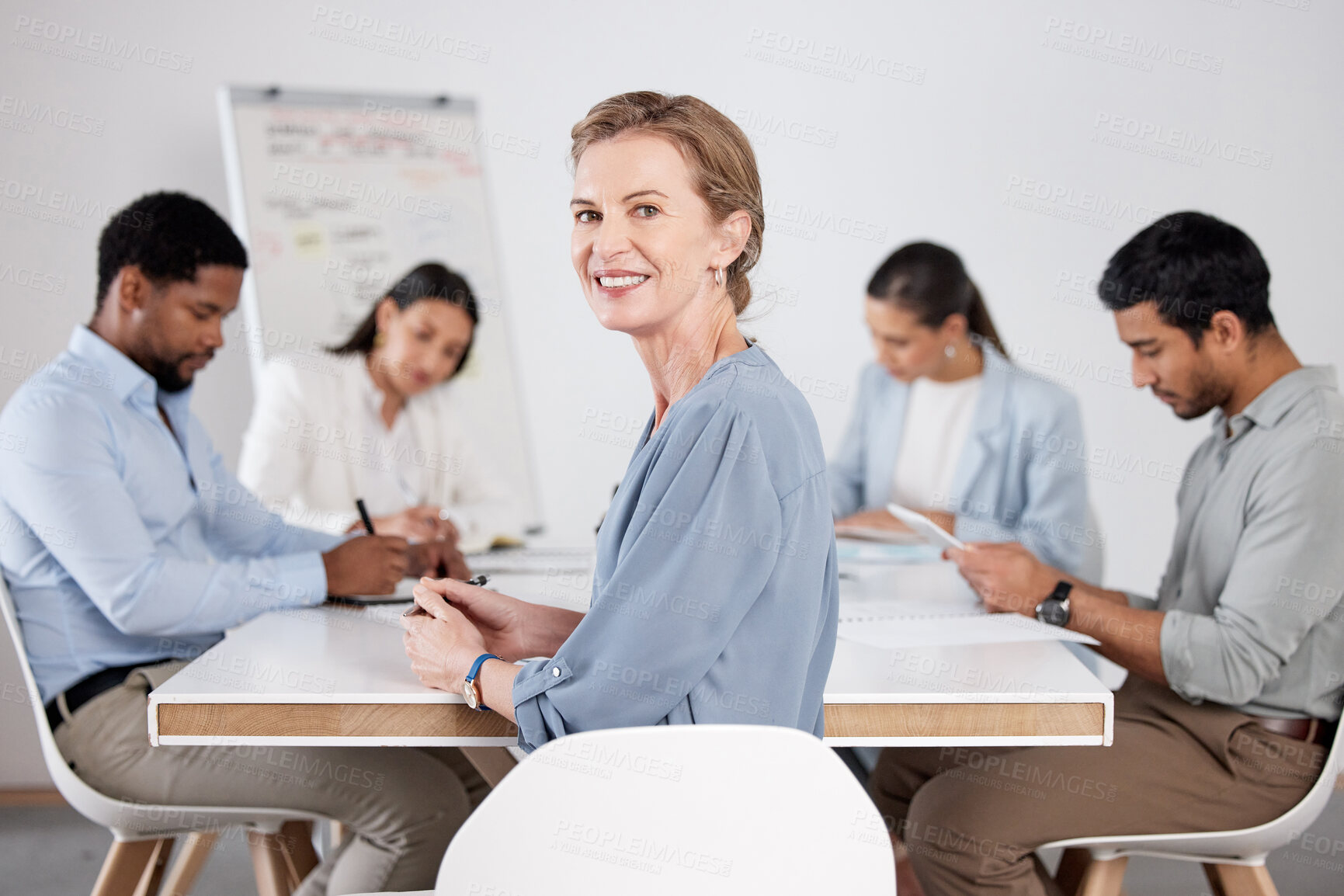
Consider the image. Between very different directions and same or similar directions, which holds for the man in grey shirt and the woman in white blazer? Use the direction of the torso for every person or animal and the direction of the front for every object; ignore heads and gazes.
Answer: very different directions

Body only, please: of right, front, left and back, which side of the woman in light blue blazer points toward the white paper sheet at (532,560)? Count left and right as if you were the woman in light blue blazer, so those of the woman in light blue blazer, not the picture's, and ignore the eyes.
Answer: front

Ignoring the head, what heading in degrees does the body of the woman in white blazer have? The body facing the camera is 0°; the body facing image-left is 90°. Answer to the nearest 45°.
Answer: approximately 315°

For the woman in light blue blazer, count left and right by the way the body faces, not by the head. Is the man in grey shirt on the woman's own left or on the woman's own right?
on the woman's own left

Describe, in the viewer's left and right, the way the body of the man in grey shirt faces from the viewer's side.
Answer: facing to the left of the viewer

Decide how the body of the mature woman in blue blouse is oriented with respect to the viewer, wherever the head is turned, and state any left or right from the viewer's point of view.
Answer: facing to the left of the viewer
